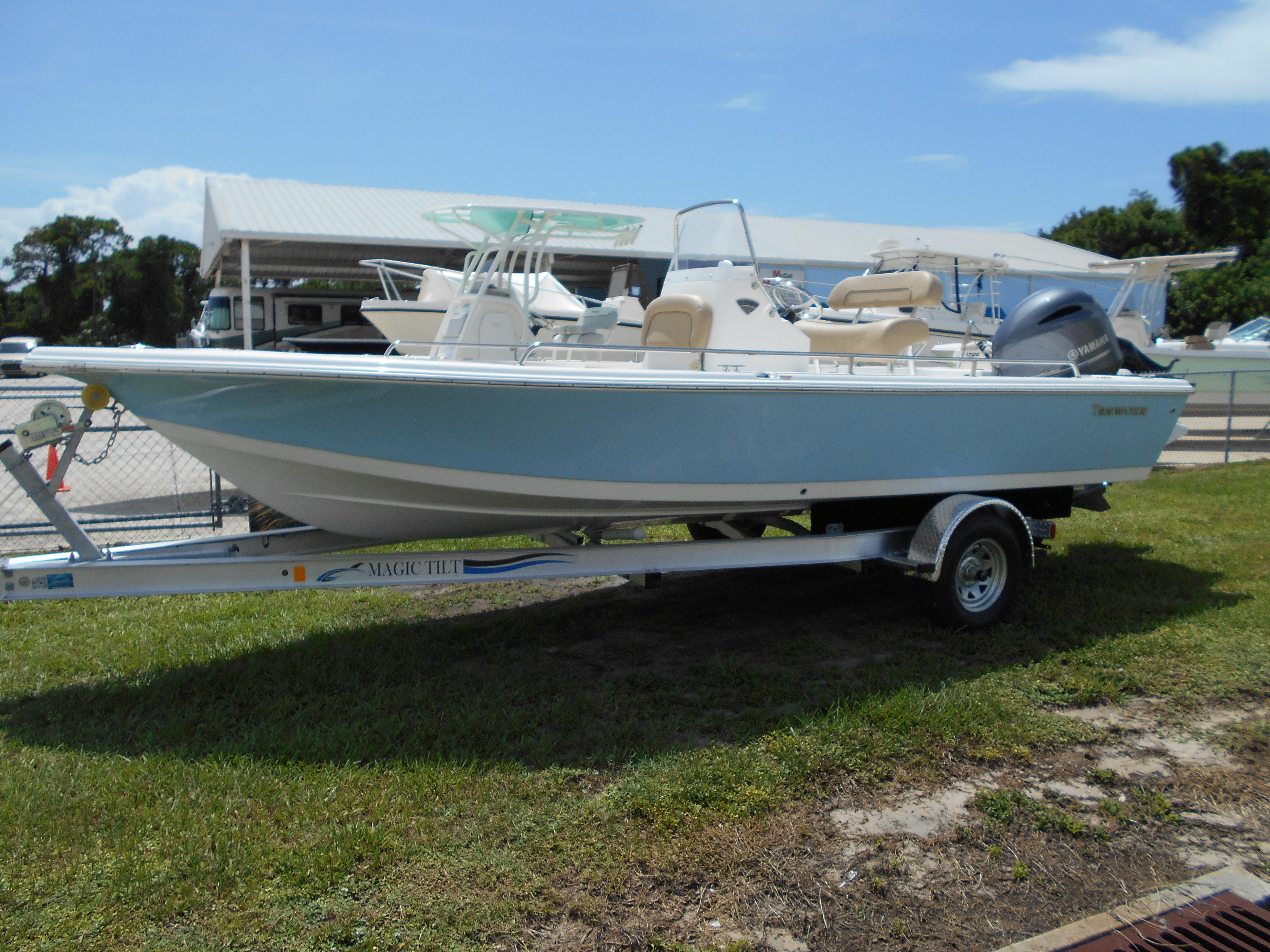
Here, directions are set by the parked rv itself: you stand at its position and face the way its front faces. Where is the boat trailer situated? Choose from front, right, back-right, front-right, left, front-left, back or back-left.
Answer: left

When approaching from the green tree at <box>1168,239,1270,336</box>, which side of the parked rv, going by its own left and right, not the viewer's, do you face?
back

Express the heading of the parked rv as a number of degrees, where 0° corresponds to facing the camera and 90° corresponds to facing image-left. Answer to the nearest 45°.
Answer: approximately 90°

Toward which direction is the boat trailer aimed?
to the viewer's left

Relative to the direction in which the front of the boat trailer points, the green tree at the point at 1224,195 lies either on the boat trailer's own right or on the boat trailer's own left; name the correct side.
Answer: on the boat trailer's own right

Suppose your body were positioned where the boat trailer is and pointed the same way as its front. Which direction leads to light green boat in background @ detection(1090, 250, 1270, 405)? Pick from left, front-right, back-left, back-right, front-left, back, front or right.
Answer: back-right

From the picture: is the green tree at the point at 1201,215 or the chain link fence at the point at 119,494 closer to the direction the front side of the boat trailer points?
the chain link fence

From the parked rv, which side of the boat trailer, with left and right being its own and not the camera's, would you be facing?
right

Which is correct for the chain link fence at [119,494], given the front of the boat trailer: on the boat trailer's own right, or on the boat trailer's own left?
on the boat trailer's own right

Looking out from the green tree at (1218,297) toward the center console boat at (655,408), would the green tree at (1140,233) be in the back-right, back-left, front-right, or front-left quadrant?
back-right

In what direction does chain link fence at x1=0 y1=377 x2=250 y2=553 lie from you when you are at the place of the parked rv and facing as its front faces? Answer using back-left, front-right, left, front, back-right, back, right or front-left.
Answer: left

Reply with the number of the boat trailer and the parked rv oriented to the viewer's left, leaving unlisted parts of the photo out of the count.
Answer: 2
